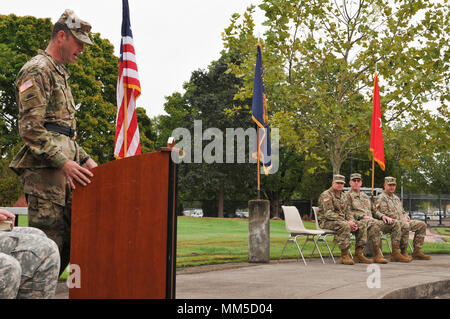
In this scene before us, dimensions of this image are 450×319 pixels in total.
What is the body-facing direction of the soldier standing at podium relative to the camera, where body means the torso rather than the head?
to the viewer's right

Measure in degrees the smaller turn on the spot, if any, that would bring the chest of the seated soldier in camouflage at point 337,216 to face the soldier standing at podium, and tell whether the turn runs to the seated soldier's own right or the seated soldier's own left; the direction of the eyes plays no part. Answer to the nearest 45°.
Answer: approximately 45° to the seated soldier's own right

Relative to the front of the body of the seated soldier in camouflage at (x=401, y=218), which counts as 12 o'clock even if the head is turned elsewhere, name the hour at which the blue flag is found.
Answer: The blue flag is roughly at 3 o'clock from the seated soldier in camouflage.

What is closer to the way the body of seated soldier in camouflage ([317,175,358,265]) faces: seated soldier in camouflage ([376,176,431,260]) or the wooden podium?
the wooden podium

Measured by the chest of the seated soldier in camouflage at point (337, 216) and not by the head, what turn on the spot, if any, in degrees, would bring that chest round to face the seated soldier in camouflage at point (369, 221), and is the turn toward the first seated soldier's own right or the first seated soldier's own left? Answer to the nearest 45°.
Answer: approximately 90° to the first seated soldier's own left

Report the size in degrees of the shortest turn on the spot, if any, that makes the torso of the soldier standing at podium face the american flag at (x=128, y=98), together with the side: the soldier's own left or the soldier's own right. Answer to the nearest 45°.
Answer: approximately 90° to the soldier's own left
